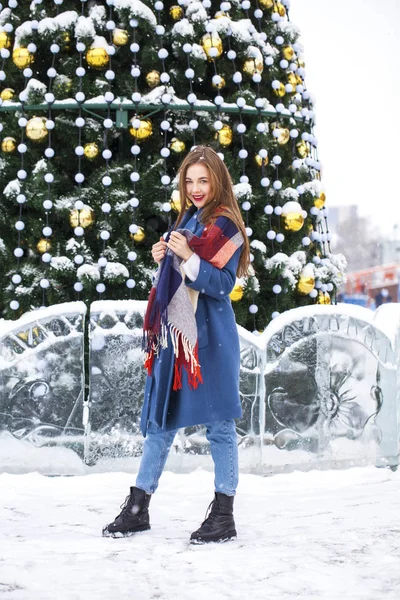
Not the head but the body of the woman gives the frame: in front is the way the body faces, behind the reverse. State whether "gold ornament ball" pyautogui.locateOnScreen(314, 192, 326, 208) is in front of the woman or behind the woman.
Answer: behind

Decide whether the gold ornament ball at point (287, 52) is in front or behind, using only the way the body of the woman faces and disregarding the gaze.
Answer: behind

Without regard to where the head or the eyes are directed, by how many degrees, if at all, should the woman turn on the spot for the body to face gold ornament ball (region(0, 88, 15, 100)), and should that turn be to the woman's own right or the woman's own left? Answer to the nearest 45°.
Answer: approximately 90° to the woman's own right

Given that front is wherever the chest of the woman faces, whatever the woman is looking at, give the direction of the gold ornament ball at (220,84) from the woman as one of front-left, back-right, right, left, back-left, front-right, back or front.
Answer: back-right

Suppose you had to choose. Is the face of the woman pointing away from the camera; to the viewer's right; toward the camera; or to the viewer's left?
toward the camera

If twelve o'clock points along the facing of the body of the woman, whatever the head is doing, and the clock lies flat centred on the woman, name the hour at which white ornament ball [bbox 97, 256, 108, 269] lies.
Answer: The white ornament ball is roughly at 4 o'clock from the woman.
